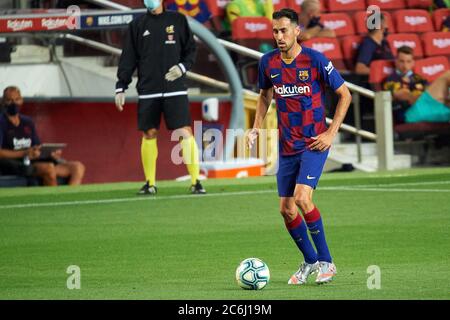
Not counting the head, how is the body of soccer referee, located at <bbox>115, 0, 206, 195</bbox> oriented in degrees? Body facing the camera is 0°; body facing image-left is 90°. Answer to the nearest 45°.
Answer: approximately 0°

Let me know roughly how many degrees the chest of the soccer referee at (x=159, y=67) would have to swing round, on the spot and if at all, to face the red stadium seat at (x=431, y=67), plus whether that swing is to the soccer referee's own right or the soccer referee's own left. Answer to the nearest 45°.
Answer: approximately 135° to the soccer referee's own left

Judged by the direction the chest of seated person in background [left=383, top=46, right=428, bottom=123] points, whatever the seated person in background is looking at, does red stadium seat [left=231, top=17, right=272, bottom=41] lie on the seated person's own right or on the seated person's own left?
on the seated person's own right

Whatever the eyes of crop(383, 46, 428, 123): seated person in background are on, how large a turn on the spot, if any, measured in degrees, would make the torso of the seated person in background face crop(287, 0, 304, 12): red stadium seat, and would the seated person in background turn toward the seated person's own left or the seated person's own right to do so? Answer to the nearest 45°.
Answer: approximately 90° to the seated person's own right

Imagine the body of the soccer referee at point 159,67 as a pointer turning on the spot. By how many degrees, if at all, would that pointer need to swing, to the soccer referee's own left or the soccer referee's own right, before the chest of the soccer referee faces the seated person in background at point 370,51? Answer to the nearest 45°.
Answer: approximately 135° to the soccer referee's own left

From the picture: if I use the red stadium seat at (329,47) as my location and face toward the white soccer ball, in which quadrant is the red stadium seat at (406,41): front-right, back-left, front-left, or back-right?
back-left

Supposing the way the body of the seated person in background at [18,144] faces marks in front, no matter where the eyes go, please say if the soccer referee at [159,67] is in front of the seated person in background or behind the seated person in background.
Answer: in front

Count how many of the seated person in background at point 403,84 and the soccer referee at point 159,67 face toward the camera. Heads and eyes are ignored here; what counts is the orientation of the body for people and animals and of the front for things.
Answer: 2
